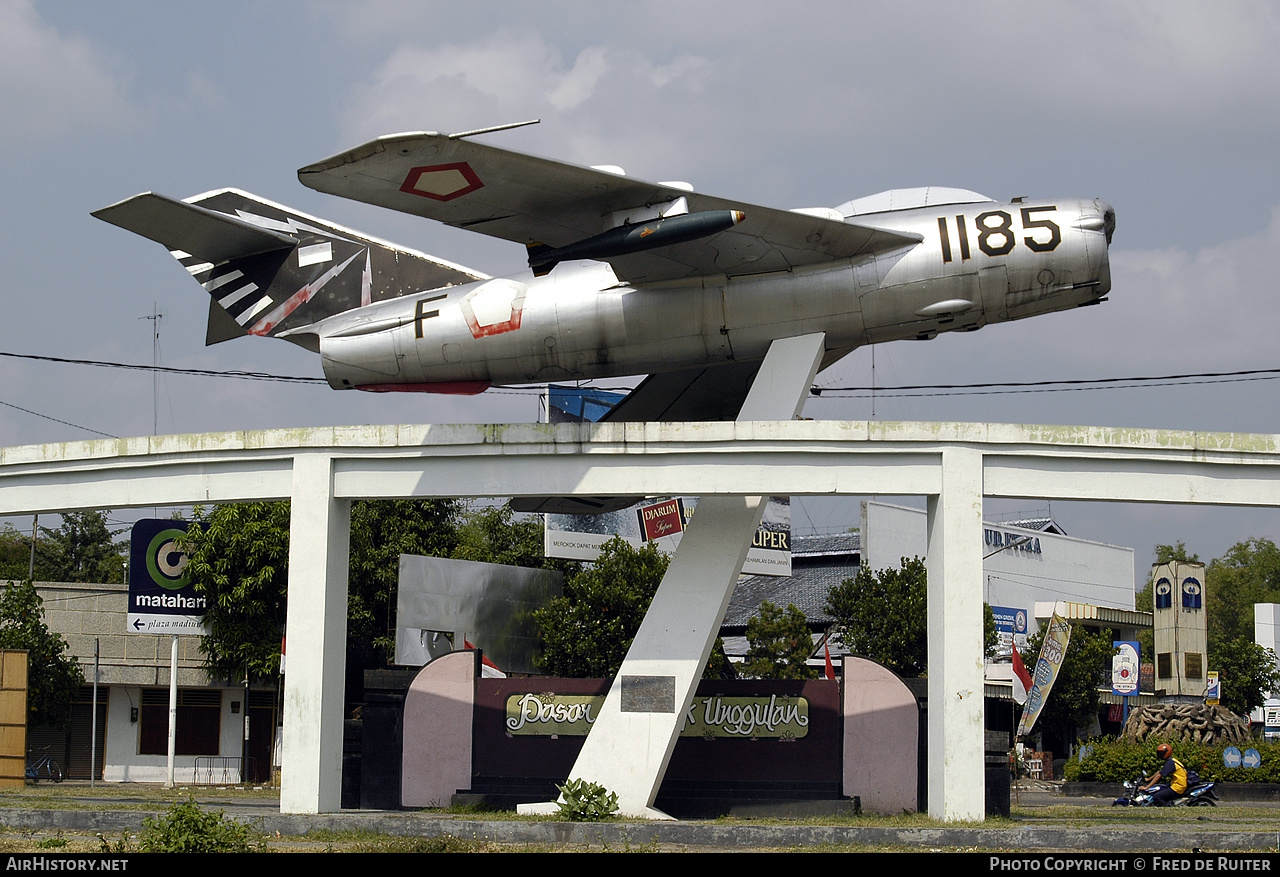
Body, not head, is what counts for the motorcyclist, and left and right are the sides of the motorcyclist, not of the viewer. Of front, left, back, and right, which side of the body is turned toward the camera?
left

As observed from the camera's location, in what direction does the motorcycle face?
facing to the left of the viewer

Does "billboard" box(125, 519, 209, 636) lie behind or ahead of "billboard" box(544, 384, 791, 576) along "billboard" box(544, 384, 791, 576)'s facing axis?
ahead

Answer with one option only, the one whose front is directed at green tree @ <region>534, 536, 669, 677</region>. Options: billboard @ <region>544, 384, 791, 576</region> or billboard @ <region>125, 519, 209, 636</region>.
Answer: billboard @ <region>544, 384, 791, 576</region>

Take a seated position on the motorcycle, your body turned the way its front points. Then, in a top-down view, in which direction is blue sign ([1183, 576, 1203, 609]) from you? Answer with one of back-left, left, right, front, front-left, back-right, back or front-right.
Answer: right

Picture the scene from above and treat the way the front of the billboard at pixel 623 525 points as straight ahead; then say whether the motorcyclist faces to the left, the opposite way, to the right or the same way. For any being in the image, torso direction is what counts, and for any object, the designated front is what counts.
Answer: to the right

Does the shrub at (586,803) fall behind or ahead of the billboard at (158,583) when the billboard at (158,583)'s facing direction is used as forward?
ahead
